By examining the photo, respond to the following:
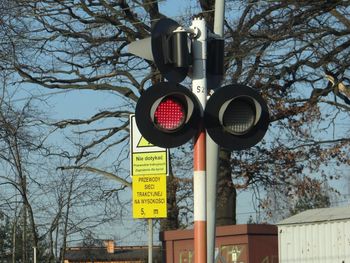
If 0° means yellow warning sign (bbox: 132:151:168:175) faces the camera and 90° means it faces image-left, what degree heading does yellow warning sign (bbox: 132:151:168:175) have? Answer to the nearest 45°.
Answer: approximately 0°

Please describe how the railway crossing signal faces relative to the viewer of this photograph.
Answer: facing the viewer

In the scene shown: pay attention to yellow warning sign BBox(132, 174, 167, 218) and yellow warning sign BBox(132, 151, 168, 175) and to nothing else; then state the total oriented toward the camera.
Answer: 2

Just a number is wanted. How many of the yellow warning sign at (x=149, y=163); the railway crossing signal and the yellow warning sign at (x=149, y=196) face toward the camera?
3
